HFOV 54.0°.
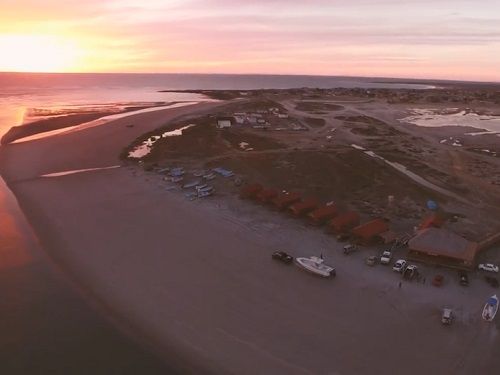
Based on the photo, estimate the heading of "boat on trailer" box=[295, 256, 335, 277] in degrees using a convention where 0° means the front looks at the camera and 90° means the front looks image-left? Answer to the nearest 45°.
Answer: approximately 90°

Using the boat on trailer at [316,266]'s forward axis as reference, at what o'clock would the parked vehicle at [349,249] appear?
The parked vehicle is roughly at 4 o'clock from the boat on trailer.

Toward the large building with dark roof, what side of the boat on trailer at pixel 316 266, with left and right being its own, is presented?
back

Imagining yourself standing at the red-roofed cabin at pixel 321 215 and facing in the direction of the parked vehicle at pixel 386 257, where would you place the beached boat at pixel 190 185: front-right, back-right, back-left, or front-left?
back-right

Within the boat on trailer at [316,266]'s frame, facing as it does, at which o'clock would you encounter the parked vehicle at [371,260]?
The parked vehicle is roughly at 5 o'clock from the boat on trailer.

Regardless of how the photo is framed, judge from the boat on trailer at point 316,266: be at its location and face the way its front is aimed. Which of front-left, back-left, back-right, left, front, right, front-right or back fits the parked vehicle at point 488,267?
back

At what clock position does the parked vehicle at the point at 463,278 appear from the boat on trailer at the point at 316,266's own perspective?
The parked vehicle is roughly at 6 o'clock from the boat on trailer.

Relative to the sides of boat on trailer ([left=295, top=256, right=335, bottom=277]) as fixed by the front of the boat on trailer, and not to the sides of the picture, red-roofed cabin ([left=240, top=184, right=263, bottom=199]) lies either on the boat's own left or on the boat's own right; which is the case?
on the boat's own right

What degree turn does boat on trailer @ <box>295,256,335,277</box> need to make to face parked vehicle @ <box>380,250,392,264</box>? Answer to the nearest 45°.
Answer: approximately 135° to its right

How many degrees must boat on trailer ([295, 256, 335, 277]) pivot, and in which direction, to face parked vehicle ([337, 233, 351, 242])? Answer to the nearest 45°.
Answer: approximately 90° to its right

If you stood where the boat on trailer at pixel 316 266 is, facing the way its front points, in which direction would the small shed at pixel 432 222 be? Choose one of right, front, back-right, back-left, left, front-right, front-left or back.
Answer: back-right

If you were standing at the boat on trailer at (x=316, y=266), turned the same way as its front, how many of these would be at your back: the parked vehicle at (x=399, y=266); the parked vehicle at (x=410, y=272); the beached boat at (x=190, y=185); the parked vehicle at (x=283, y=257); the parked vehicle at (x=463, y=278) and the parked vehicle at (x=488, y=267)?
4

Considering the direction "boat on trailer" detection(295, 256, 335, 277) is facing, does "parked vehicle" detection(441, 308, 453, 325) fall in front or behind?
behind

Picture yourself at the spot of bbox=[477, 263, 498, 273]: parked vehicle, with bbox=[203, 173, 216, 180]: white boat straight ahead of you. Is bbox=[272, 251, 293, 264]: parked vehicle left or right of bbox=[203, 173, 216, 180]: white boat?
left

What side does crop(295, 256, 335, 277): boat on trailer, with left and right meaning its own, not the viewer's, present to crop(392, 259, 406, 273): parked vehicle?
back

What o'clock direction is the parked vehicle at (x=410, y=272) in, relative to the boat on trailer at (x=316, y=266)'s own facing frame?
The parked vehicle is roughly at 6 o'clock from the boat on trailer.

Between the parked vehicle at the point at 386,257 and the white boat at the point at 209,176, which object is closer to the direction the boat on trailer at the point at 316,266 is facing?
the white boat
